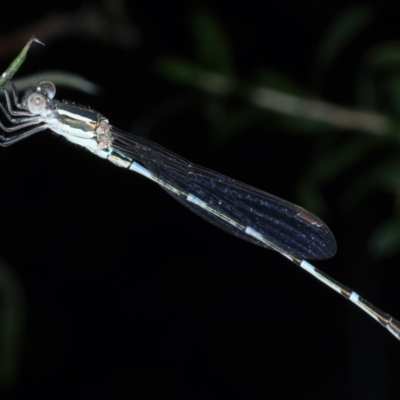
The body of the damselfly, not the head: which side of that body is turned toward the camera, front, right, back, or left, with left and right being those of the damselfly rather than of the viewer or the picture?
left
